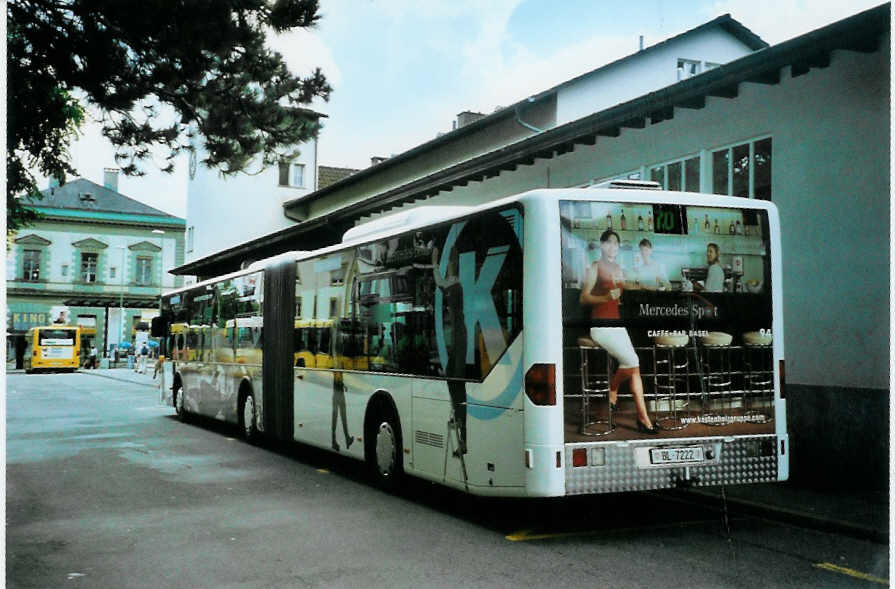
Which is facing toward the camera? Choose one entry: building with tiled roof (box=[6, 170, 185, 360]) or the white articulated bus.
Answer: the building with tiled roof

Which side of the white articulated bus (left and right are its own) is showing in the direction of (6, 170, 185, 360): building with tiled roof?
front

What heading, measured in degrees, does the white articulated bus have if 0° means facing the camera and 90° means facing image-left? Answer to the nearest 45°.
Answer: approximately 135°

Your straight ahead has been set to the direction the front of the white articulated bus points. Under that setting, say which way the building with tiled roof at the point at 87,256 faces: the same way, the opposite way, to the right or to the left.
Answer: the opposite way

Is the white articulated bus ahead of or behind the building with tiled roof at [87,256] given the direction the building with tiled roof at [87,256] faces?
ahead

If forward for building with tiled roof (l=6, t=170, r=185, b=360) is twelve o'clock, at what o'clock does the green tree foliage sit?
The green tree foliage is roughly at 12 o'clock from the building with tiled roof.

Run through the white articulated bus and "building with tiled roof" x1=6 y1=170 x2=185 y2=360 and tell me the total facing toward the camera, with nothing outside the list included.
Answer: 1

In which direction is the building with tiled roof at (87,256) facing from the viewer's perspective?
toward the camera
